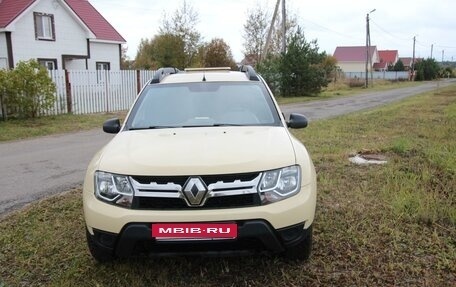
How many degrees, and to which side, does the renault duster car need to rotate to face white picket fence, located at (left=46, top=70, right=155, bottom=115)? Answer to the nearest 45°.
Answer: approximately 180°

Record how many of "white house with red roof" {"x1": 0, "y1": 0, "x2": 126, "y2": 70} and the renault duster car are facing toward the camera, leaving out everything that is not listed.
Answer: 2

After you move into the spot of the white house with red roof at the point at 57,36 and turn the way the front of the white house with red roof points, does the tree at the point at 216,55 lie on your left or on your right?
on your left

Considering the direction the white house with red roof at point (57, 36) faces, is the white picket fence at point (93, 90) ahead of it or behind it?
ahead

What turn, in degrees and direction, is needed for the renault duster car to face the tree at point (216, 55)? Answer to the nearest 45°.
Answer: approximately 180°

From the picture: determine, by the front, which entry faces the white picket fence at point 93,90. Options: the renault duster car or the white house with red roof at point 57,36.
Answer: the white house with red roof

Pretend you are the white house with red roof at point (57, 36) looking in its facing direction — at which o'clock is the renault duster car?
The renault duster car is roughly at 12 o'clock from the white house with red roof.

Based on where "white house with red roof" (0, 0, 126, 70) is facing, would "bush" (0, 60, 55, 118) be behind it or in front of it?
in front

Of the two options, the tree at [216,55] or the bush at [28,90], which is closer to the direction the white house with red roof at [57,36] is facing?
the bush

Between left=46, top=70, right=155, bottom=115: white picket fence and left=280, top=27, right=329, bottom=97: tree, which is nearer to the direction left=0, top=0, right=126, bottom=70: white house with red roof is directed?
the white picket fence

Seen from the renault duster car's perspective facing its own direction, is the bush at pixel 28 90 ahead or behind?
behind

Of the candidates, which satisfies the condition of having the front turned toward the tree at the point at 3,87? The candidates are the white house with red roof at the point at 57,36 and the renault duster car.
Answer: the white house with red roof
